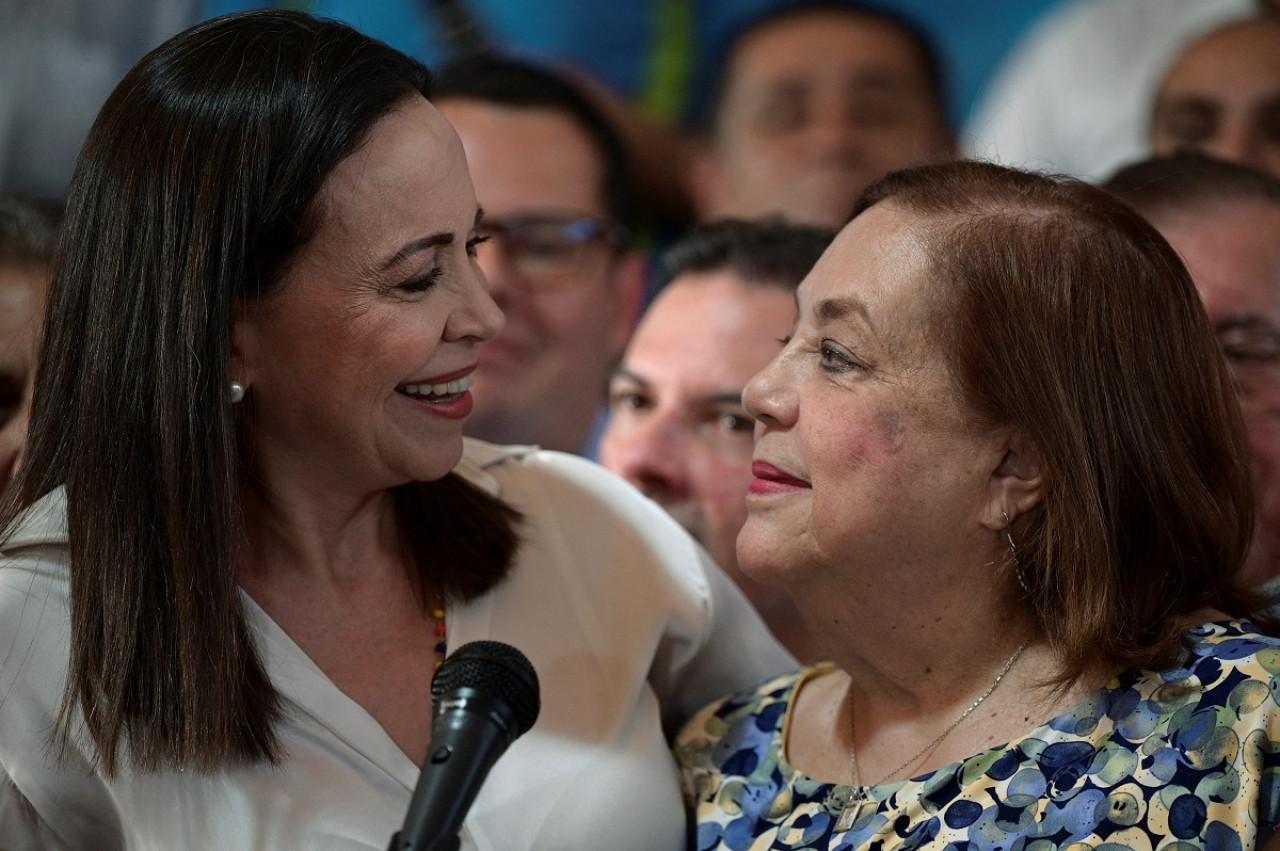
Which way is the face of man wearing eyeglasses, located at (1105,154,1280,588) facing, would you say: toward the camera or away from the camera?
toward the camera

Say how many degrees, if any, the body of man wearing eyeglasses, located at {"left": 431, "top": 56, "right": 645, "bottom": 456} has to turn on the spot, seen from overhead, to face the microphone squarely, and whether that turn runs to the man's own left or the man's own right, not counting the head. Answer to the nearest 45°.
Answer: approximately 45° to the man's own left

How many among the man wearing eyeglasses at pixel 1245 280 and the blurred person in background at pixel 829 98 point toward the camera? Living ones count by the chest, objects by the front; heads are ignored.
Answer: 2

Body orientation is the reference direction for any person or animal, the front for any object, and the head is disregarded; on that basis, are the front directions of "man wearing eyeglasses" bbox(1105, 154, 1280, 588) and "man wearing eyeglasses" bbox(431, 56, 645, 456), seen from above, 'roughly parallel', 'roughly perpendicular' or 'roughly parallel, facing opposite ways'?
roughly parallel

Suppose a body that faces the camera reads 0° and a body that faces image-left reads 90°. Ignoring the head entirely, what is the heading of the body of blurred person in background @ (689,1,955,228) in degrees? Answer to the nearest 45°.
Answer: approximately 0°

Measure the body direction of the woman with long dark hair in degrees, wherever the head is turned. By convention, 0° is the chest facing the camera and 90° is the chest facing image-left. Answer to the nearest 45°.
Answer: approximately 315°

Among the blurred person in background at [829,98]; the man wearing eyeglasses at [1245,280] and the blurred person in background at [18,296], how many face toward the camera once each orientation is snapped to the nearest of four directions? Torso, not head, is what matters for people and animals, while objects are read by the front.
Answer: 3

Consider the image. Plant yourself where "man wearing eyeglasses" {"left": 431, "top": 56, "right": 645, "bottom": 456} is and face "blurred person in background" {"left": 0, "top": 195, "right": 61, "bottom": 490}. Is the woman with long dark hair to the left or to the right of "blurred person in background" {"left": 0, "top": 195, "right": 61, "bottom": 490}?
left

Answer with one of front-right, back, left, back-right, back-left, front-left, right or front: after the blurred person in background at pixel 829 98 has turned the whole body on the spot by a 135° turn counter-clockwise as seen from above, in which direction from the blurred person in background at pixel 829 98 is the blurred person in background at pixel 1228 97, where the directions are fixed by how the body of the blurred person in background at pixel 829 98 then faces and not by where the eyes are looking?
front-right

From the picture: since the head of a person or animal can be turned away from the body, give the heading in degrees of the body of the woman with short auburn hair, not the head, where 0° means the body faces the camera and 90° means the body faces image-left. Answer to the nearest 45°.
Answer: approximately 45°

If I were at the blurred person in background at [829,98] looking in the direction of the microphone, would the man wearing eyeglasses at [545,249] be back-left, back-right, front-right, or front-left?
front-right

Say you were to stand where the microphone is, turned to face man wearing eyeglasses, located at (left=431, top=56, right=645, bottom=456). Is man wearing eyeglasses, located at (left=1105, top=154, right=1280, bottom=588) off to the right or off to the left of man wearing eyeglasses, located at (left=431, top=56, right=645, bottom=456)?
right

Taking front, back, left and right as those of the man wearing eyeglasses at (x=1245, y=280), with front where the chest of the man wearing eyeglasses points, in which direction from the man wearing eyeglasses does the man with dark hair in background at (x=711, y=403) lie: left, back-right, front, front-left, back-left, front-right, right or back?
right

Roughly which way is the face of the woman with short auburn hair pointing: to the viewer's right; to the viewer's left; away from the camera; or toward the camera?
to the viewer's left

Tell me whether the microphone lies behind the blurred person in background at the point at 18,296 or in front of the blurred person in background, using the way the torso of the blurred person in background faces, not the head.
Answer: in front

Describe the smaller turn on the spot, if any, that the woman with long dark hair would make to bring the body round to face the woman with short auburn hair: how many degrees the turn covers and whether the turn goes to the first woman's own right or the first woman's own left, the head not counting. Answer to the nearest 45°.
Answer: approximately 45° to the first woman's own left
